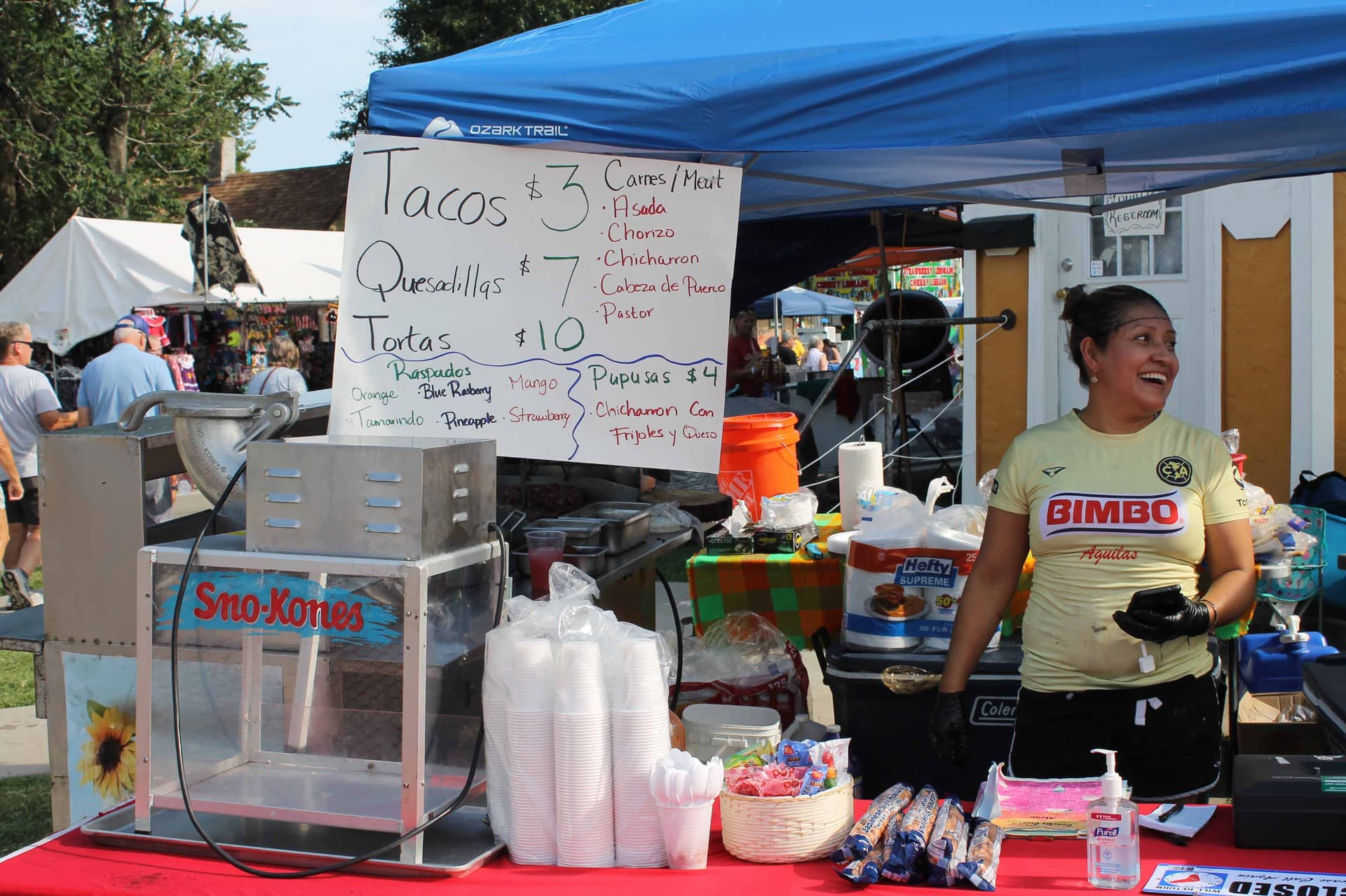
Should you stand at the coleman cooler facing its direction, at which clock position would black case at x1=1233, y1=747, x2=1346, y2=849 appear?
The black case is roughly at 11 o'clock from the coleman cooler.

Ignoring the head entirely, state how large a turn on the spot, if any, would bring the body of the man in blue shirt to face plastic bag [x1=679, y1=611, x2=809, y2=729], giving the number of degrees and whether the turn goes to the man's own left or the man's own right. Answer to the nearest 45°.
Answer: approximately 180°

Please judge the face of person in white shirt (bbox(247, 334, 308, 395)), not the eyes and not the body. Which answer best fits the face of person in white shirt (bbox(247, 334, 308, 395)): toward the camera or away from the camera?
away from the camera

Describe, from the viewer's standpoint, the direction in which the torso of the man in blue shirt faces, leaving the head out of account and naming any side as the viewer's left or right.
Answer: facing away from the viewer

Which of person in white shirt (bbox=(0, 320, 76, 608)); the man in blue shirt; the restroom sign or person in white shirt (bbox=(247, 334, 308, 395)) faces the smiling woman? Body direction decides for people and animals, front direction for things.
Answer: the restroom sign

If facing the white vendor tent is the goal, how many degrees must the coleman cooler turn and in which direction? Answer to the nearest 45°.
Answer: approximately 135° to its right

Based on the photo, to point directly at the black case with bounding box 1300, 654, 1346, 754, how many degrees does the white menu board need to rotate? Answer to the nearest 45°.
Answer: approximately 90° to its left

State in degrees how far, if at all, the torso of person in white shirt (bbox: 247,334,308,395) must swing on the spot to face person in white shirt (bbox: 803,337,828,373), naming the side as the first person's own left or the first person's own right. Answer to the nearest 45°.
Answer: approximately 45° to the first person's own right

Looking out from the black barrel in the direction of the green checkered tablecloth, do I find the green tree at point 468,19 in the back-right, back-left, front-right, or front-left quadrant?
back-right

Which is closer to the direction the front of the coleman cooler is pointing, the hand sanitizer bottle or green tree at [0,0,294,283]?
the hand sanitizer bottle

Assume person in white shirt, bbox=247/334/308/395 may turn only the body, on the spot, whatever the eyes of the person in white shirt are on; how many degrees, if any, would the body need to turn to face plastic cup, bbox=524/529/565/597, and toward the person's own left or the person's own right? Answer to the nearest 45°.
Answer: approximately 180°

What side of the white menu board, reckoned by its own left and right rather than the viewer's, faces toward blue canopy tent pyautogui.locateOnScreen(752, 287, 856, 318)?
back

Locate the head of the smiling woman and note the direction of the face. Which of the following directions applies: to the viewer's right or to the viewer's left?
to the viewer's right

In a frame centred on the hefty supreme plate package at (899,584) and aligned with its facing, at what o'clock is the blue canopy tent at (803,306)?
The blue canopy tent is roughly at 6 o'clock from the hefty supreme plate package.
